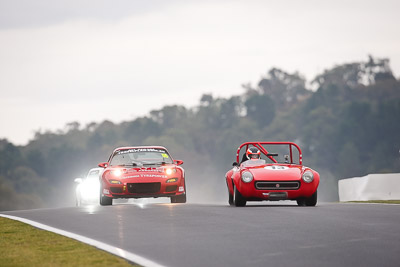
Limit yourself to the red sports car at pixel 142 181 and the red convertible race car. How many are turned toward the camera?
2

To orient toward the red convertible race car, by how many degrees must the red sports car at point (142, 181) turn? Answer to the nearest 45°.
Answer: approximately 45° to its left

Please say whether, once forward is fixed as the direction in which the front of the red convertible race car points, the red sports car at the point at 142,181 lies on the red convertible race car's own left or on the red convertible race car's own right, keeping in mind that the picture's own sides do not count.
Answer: on the red convertible race car's own right

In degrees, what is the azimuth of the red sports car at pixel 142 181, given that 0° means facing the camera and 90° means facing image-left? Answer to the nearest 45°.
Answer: approximately 0°

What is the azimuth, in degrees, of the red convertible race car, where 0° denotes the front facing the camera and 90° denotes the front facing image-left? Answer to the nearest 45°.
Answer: approximately 0°
